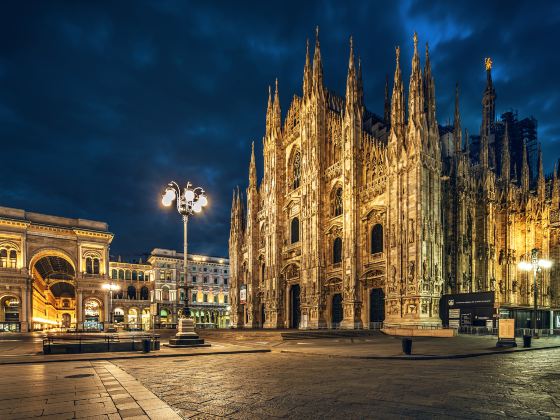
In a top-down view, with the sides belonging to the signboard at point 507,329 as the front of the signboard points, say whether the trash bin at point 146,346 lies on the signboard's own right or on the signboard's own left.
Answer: on the signboard's own right

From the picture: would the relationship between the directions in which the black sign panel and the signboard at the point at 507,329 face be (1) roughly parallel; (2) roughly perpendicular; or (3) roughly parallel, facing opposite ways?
roughly parallel

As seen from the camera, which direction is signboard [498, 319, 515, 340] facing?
toward the camera

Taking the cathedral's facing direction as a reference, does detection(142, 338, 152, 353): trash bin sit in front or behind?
in front

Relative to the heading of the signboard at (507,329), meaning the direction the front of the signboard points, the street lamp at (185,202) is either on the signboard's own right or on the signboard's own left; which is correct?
on the signboard's own right

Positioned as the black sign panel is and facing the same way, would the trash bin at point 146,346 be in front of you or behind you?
in front

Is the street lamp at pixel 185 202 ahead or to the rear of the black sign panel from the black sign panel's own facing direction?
ahead

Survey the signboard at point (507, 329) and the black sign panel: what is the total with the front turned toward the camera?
2

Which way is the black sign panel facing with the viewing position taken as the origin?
facing the viewer
